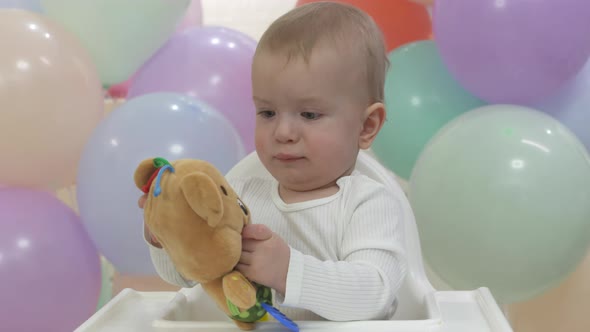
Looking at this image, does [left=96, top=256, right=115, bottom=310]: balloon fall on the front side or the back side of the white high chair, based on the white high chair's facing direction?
on the back side

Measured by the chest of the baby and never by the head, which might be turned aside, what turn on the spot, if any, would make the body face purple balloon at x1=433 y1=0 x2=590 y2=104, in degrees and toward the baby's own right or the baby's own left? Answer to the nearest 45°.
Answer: approximately 180°

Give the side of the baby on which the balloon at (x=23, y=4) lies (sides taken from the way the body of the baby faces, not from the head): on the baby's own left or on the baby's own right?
on the baby's own right

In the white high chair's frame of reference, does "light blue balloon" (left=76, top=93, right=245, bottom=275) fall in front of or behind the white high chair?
behind

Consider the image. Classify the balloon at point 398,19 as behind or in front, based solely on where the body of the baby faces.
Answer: behind

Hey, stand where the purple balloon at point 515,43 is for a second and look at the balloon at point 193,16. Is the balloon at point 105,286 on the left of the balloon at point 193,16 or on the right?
left

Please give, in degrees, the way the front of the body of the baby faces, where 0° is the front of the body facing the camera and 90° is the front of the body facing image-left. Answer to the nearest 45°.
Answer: approximately 45°

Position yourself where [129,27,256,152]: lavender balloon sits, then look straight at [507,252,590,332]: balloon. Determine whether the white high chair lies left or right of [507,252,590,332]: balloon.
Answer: right

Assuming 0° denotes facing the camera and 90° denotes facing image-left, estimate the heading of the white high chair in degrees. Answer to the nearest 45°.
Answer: approximately 0°

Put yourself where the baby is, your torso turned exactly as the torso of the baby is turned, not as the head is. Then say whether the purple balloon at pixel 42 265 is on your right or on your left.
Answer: on your right

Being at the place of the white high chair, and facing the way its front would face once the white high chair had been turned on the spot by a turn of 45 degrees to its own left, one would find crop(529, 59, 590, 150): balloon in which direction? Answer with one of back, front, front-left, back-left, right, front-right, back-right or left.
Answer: left

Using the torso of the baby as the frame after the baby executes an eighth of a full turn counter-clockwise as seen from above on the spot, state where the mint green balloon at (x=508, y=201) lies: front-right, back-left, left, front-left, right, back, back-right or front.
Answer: back-left
